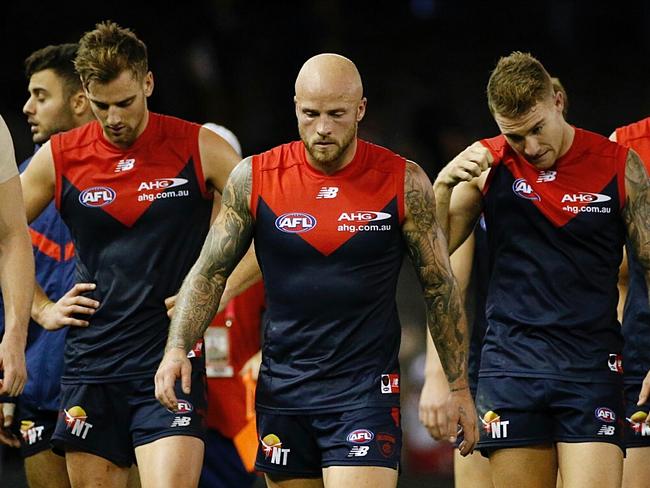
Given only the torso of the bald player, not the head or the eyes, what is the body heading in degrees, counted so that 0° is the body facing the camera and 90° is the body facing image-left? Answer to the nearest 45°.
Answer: approximately 0°
